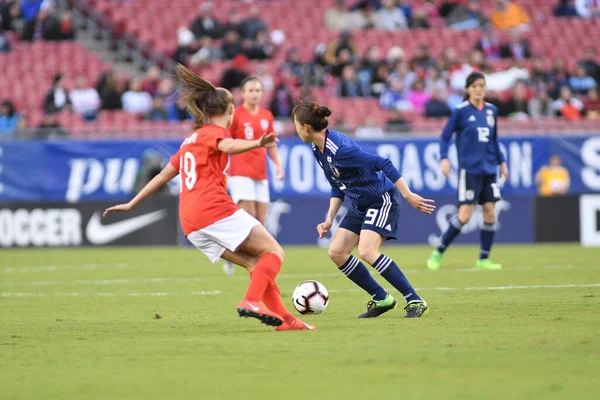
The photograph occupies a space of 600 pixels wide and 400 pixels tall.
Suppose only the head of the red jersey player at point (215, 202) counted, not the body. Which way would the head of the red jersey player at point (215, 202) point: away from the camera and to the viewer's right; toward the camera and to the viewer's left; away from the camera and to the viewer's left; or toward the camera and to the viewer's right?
away from the camera and to the viewer's right

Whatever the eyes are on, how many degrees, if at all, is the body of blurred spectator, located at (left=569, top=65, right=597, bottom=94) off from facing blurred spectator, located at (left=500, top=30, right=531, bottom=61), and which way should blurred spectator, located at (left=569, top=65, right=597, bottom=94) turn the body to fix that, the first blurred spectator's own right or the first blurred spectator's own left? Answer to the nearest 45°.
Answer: approximately 135° to the first blurred spectator's own right

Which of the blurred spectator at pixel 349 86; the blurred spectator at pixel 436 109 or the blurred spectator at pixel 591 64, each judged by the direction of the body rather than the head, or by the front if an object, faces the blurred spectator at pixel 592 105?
the blurred spectator at pixel 591 64

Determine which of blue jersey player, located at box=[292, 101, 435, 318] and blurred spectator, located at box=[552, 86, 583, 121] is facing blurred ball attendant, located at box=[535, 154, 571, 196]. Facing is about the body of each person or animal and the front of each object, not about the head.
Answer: blurred spectator, located at box=[552, 86, 583, 121]

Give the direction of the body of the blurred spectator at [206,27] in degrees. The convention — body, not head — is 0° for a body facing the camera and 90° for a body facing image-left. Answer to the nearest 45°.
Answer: approximately 0°

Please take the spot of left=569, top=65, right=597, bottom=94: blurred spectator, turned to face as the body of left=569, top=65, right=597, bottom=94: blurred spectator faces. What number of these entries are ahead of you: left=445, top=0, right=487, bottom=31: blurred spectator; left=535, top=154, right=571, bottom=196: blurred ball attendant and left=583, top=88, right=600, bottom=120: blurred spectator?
2

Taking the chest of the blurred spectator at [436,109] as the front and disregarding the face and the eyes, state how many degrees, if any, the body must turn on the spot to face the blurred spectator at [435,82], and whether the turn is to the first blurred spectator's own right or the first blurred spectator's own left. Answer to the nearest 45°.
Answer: approximately 180°

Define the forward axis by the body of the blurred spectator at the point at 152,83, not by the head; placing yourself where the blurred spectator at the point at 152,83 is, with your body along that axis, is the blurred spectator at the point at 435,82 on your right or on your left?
on your left
